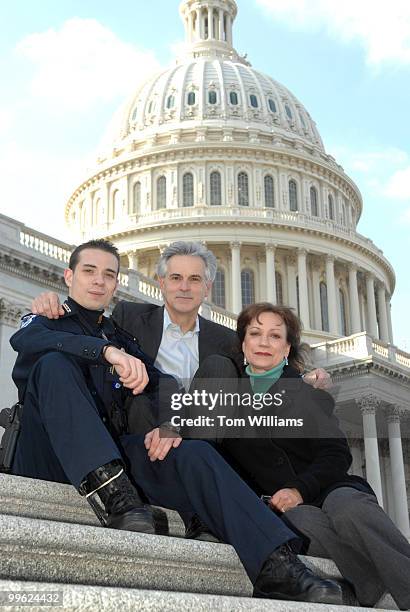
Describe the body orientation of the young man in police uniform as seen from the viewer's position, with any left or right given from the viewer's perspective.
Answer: facing the viewer and to the right of the viewer
